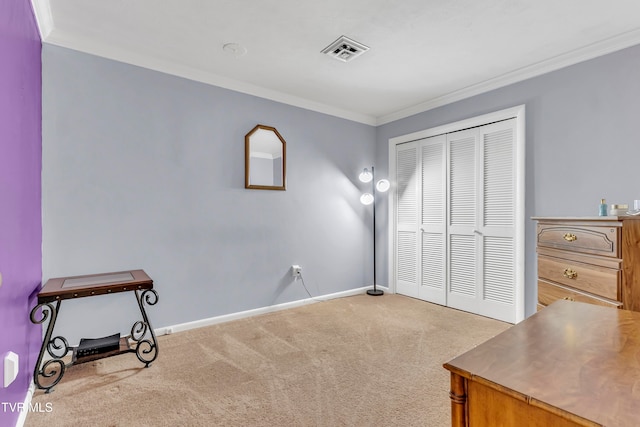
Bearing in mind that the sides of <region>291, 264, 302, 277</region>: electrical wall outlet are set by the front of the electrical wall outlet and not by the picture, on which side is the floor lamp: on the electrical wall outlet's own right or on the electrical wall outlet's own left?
on the electrical wall outlet's own left

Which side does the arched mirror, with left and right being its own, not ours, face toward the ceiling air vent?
front

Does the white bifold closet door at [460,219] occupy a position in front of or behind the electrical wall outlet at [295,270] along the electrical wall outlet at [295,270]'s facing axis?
in front

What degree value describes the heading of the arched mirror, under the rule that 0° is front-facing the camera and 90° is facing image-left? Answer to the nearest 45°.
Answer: approximately 315°

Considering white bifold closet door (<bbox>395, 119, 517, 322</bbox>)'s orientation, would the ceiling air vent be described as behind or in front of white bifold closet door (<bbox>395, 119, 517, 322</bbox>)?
in front

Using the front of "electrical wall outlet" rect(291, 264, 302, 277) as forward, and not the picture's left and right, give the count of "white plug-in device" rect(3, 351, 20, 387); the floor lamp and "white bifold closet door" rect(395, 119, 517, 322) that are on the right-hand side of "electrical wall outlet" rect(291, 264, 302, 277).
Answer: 1

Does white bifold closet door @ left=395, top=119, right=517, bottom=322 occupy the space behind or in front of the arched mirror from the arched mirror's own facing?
in front

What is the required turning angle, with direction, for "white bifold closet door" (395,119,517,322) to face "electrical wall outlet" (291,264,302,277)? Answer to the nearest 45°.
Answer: approximately 45° to its right

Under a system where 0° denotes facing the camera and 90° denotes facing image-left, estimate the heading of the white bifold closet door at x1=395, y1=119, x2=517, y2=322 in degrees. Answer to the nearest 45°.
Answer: approximately 45°

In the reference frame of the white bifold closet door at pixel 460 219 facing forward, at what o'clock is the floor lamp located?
The floor lamp is roughly at 2 o'clock from the white bifold closet door.

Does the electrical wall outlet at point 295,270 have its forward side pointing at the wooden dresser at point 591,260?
yes
